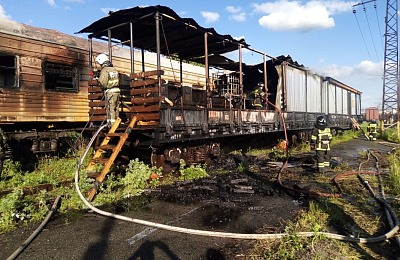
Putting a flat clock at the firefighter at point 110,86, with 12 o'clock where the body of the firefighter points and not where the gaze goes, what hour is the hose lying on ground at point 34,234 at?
The hose lying on ground is roughly at 8 o'clock from the firefighter.

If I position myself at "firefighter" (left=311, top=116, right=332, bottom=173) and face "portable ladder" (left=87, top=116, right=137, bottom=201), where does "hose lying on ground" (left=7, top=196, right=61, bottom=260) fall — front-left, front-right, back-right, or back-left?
front-left

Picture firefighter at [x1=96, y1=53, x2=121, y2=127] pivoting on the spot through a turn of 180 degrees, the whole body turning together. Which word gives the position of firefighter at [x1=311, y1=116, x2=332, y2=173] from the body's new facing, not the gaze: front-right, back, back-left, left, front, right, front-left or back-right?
front-left

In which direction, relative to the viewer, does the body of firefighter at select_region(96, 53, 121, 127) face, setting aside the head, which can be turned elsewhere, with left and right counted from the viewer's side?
facing away from the viewer and to the left of the viewer
